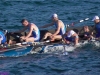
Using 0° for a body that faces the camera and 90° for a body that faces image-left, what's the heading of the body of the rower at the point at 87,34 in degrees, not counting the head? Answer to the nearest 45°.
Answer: approximately 45°

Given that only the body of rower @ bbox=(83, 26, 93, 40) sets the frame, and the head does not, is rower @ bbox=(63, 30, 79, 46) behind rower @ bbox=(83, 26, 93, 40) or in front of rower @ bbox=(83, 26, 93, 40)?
in front

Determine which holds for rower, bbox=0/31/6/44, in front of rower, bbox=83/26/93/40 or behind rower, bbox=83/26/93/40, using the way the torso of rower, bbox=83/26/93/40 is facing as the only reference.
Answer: in front

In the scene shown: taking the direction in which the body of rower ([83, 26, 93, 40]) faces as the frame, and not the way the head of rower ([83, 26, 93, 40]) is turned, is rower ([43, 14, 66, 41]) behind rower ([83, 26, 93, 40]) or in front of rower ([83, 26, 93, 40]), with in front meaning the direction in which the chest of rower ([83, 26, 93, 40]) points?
in front
